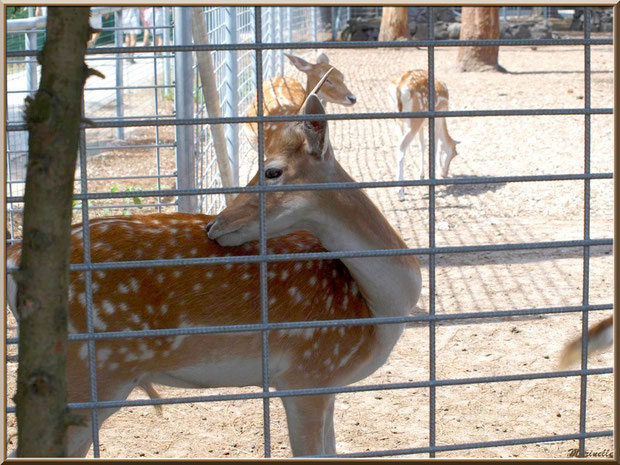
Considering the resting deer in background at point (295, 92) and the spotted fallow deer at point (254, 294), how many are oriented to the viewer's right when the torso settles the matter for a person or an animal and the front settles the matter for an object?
2

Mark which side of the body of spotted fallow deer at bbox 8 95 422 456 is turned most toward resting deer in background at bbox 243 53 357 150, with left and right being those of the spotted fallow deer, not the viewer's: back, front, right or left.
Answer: left

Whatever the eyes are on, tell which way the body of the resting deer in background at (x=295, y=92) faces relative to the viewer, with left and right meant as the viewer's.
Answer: facing to the right of the viewer

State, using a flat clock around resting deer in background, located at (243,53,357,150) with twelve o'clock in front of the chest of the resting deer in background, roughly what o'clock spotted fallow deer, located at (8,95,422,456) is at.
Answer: The spotted fallow deer is roughly at 3 o'clock from the resting deer in background.

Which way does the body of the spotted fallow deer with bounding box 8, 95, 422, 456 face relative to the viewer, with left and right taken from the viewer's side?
facing to the right of the viewer

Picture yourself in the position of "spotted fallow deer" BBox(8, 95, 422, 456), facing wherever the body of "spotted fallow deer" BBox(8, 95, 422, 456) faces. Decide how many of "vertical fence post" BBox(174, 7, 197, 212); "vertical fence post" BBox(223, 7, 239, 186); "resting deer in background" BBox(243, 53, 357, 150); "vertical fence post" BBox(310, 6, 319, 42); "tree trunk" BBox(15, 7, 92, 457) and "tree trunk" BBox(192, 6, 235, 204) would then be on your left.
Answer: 5

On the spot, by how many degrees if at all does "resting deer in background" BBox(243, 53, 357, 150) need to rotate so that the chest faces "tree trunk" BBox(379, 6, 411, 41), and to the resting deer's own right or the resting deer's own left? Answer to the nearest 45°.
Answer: approximately 90° to the resting deer's own left

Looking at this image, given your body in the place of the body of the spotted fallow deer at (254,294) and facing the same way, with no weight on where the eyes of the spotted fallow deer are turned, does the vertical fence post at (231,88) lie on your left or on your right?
on your left

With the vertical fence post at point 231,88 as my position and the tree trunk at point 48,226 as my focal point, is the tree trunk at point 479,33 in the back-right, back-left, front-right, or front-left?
back-left
